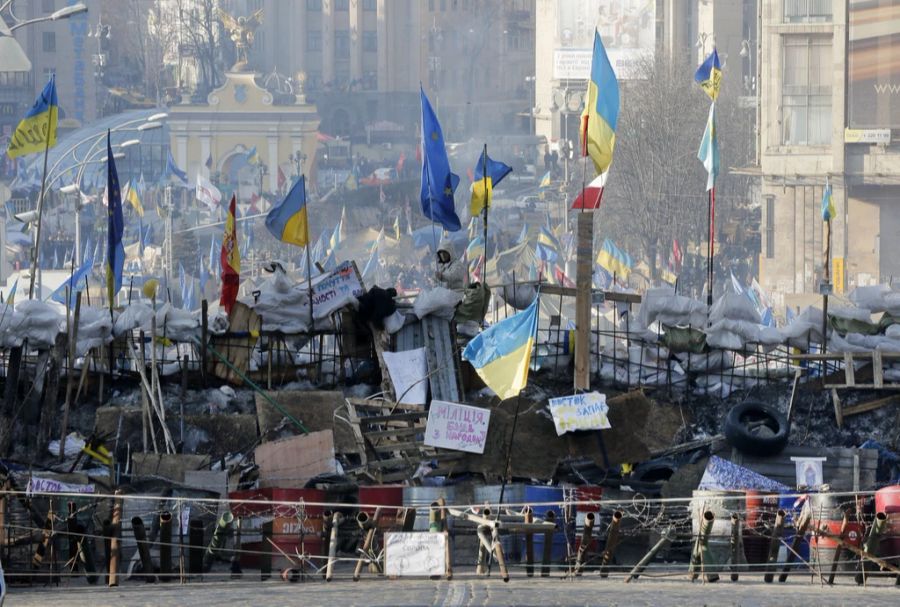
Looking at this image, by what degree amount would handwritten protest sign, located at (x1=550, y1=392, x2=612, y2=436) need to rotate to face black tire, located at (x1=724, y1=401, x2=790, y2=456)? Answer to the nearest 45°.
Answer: approximately 90° to its left

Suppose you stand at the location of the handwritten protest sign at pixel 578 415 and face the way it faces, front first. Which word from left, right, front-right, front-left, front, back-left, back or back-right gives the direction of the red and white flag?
back

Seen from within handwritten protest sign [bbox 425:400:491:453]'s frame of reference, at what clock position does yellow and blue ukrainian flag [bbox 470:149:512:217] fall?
The yellow and blue ukrainian flag is roughly at 6 o'clock from the handwritten protest sign.

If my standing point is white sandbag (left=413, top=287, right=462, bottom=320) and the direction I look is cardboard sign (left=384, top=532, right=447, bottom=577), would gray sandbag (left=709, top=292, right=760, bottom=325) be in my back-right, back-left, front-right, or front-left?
back-left

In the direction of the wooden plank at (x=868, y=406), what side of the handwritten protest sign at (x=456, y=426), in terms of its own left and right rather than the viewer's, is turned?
left

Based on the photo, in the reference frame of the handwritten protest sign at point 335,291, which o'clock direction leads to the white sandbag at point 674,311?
The white sandbag is roughly at 9 o'clock from the handwritten protest sign.

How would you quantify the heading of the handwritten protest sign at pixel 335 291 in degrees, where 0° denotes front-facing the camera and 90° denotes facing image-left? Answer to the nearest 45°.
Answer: approximately 0°

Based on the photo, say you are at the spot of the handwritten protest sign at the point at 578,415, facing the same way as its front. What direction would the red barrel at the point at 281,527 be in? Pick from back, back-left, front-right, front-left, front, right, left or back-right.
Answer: front-right

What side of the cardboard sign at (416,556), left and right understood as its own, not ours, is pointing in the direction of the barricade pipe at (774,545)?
left

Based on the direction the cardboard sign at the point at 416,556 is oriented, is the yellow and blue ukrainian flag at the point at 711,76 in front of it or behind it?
behind

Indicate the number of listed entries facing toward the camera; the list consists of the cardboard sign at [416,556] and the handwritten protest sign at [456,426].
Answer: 2

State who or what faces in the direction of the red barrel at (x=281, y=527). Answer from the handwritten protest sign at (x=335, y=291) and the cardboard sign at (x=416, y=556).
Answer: the handwritten protest sign
